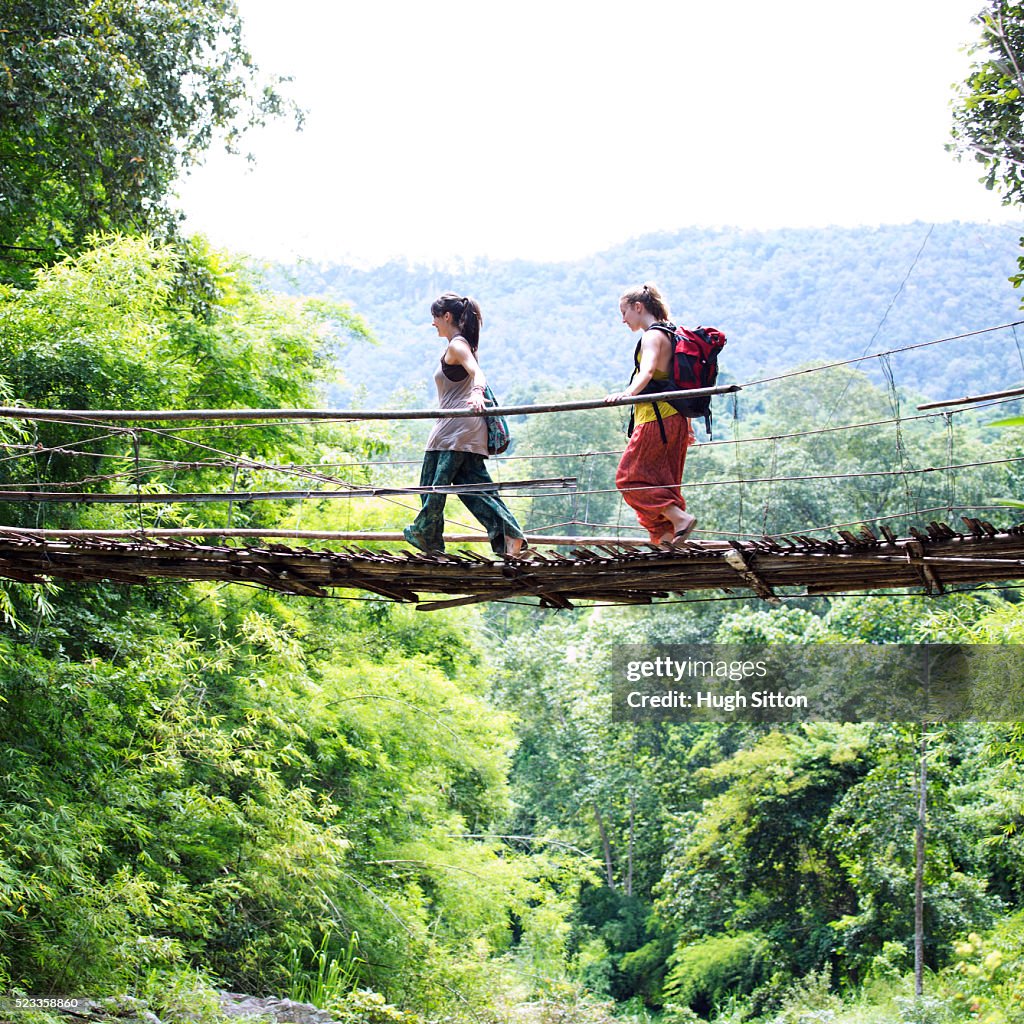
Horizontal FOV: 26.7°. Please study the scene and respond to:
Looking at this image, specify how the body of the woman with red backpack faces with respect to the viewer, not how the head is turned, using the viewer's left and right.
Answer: facing to the left of the viewer

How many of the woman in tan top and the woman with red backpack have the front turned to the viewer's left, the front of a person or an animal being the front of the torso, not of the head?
2

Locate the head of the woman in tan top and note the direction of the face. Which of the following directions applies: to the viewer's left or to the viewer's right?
to the viewer's left

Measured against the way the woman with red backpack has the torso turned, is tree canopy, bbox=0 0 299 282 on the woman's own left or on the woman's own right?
on the woman's own right

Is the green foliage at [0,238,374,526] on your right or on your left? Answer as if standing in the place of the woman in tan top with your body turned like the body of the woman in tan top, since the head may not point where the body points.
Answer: on your right

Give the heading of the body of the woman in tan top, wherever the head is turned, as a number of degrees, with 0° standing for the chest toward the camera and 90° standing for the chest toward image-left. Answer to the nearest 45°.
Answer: approximately 90°
